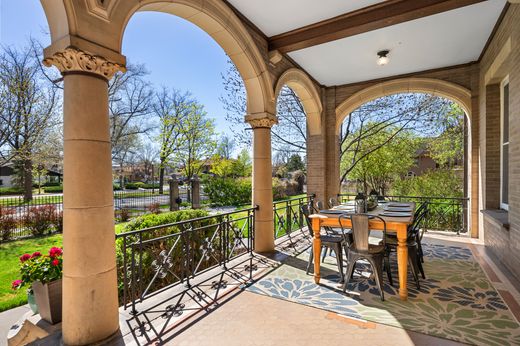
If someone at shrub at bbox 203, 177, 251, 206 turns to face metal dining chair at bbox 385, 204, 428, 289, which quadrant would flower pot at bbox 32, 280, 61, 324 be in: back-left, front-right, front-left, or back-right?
front-right

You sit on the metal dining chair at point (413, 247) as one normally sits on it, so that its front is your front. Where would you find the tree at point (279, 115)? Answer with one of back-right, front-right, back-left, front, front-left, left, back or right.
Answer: front-right

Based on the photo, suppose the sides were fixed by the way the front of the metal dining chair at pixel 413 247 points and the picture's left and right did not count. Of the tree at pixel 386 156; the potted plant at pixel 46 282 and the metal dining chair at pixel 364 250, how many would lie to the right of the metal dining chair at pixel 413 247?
1

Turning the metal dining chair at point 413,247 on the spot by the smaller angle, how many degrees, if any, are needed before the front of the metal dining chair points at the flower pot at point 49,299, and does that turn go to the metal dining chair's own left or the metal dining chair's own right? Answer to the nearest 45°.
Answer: approximately 45° to the metal dining chair's own left

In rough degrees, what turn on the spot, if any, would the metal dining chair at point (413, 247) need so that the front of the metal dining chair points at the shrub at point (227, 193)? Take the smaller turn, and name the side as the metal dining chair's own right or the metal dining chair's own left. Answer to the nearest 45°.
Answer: approximately 45° to the metal dining chair's own right

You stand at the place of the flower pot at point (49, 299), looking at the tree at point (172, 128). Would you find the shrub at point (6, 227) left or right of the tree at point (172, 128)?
left

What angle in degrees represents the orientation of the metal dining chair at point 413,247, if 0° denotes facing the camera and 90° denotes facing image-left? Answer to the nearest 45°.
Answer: approximately 90°

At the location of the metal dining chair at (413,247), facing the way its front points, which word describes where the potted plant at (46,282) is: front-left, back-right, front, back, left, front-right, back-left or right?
front-left

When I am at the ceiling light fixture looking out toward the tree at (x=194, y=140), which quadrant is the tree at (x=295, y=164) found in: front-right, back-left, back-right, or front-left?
front-right

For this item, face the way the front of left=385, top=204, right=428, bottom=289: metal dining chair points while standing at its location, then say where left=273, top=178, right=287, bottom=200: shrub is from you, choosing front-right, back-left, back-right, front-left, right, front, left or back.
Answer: front-right

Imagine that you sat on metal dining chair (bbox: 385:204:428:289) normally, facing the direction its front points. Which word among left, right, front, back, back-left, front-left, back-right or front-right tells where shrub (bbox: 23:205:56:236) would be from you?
front

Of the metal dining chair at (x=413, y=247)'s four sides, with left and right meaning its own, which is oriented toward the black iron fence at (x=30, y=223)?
front

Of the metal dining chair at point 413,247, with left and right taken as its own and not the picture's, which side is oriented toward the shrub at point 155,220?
front

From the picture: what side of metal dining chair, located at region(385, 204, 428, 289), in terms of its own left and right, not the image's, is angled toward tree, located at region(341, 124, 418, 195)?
right

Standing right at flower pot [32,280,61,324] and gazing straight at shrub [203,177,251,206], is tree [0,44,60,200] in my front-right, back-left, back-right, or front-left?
front-left

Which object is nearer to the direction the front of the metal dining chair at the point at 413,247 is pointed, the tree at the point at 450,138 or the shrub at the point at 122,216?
the shrub

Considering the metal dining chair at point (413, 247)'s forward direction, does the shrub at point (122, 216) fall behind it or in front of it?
in front
